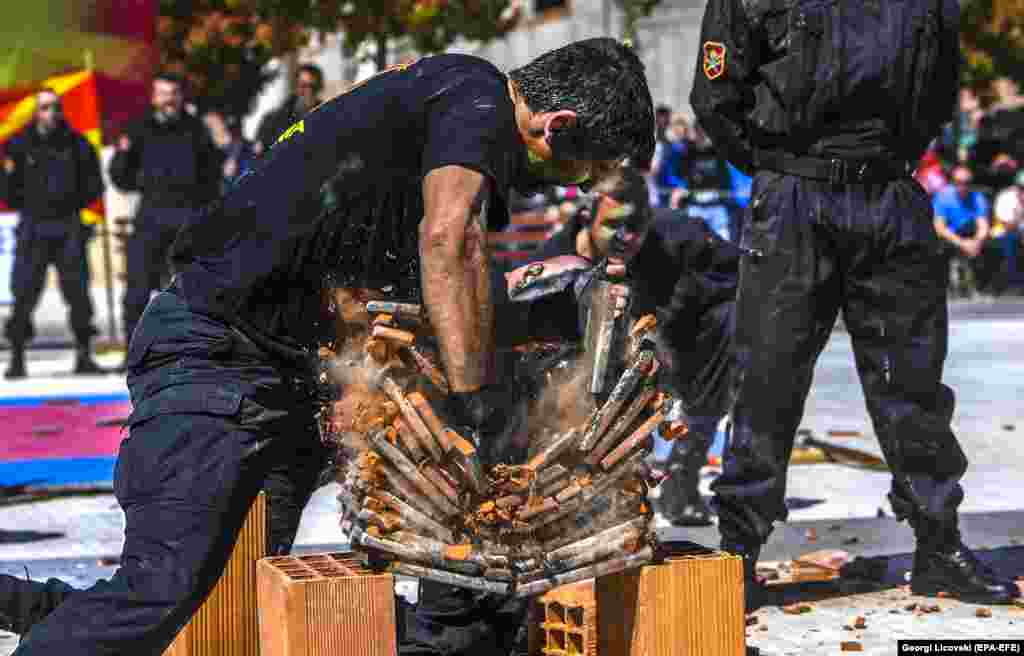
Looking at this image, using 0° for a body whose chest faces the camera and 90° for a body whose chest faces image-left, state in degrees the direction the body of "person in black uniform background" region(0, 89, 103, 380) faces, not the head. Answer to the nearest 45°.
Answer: approximately 0°

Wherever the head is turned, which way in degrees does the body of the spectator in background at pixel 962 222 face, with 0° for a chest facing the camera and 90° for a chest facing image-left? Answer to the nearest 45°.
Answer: approximately 0°

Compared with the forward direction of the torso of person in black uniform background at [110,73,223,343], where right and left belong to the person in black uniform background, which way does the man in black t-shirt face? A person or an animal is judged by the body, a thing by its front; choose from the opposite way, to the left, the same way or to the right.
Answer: to the left

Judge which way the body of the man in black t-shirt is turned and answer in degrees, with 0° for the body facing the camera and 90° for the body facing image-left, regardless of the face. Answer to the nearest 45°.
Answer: approximately 270°

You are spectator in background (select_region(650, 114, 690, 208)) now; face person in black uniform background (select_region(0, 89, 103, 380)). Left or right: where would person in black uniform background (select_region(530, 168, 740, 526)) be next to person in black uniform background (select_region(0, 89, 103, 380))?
left

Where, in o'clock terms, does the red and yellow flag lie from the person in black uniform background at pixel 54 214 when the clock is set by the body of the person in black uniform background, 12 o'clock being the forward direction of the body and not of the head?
The red and yellow flag is roughly at 6 o'clock from the person in black uniform background.

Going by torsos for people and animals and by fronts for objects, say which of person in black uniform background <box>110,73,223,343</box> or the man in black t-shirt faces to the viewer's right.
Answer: the man in black t-shirt

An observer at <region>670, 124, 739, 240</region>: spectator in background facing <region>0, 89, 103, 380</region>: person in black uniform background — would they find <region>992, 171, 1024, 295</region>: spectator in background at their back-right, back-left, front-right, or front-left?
back-left

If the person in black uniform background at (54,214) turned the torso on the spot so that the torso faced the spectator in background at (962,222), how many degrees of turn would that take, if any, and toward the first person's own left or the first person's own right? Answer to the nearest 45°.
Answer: approximately 90° to the first person's own left

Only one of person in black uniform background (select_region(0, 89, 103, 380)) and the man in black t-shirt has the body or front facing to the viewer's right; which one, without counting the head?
the man in black t-shirt
